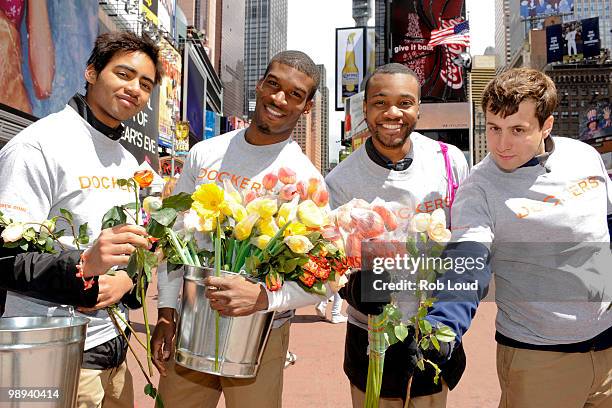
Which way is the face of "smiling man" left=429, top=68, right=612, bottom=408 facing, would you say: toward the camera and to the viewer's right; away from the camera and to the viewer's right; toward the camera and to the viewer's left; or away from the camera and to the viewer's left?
toward the camera and to the viewer's left

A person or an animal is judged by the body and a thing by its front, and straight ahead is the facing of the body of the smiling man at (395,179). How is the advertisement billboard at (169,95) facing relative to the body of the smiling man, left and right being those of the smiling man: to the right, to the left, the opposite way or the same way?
to the left

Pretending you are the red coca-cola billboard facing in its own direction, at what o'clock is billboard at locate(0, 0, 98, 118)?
The billboard is roughly at 1 o'clock from the red coca-cola billboard.

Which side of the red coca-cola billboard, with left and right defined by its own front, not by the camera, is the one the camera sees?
front

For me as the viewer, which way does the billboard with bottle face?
facing the viewer

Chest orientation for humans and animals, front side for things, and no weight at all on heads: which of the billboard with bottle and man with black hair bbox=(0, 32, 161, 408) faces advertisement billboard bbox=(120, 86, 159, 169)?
the billboard with bottle

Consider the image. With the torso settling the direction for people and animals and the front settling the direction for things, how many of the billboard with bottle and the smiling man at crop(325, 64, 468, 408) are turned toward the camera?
2

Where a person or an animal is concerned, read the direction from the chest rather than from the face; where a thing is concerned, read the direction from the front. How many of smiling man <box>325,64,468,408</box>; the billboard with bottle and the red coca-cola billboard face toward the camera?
3

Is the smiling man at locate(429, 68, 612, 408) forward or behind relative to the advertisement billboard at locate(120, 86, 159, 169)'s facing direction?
forward

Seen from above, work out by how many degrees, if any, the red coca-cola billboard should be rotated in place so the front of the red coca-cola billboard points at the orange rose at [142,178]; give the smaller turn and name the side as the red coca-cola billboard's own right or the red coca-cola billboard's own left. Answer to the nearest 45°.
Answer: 0° — it already faces it

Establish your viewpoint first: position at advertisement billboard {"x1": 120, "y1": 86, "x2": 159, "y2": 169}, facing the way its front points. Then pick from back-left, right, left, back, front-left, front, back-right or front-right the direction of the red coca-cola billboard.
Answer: left

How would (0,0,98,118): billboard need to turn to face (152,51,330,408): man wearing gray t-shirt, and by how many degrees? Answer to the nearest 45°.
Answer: approximately 45° to its right

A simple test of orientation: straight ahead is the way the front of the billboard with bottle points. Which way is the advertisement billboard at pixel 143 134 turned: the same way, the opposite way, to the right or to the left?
to the left

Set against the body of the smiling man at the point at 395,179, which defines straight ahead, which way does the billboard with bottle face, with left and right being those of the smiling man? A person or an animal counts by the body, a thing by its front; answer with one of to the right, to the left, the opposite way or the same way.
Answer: the same way

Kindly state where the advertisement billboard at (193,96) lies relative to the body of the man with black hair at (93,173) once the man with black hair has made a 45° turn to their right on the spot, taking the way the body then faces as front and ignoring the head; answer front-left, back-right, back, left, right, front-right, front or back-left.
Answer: back

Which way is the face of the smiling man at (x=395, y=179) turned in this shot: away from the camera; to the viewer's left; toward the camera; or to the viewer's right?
toward the camera

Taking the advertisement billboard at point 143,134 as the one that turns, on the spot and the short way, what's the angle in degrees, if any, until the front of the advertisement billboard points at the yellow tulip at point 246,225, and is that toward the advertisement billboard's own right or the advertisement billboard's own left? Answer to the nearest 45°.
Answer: approximately 45° to the advertisement billboard's own right

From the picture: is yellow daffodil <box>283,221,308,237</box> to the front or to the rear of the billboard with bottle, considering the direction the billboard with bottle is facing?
to the front

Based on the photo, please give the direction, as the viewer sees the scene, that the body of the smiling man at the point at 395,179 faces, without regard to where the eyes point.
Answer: toward the camera
